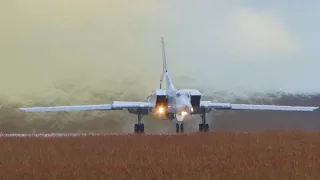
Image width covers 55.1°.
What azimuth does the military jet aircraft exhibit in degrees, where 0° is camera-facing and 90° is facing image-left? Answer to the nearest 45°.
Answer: approximately 0°
